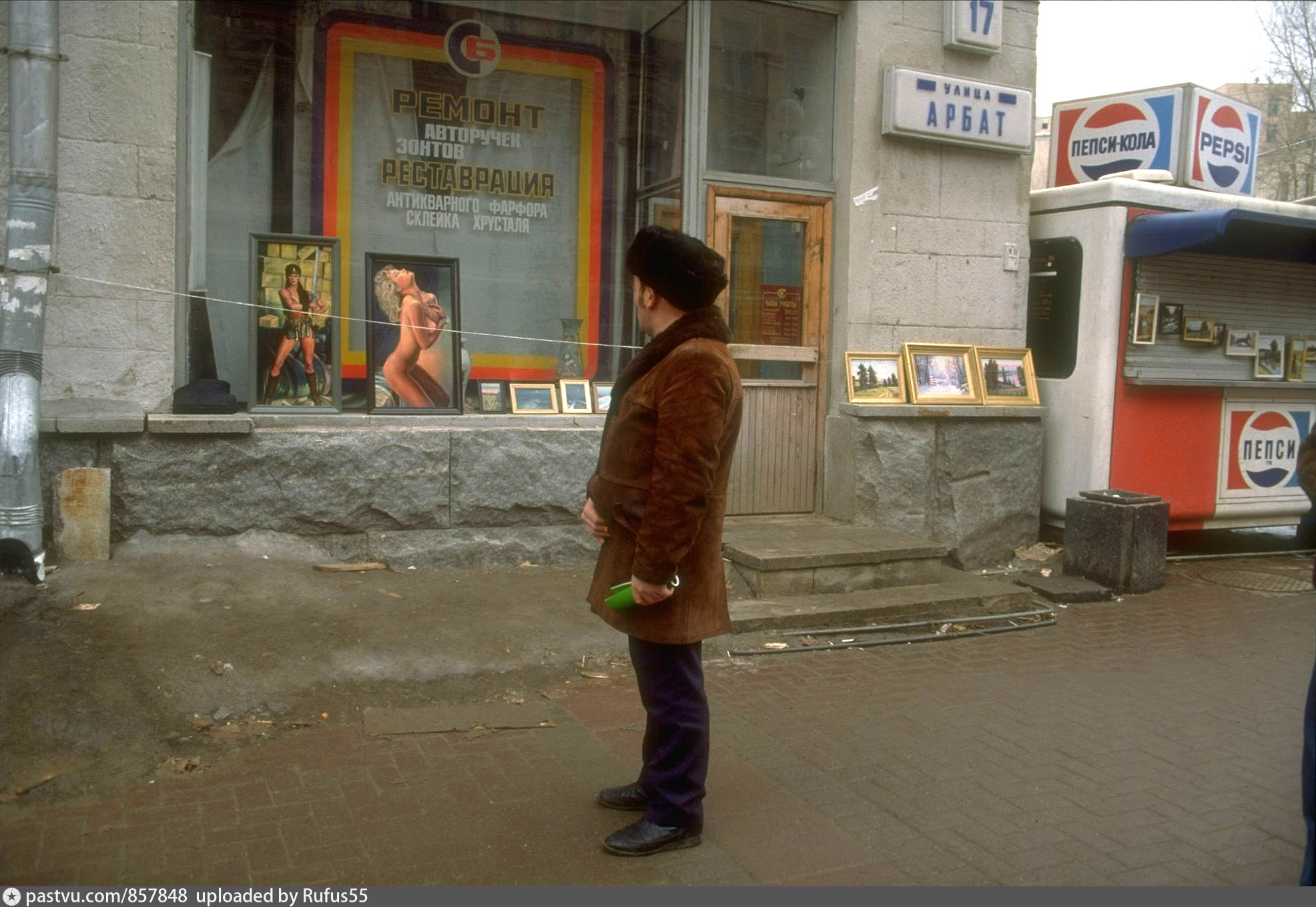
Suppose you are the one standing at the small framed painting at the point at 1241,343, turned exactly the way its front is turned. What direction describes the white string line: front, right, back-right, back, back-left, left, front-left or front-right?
front-right

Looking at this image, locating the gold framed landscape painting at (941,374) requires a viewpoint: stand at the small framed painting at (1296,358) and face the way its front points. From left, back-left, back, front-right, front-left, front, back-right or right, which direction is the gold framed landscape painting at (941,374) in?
front-right

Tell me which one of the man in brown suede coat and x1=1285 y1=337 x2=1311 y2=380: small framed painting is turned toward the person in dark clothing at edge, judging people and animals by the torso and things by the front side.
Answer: the small framed painting

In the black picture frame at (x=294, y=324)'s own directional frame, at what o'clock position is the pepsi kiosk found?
The pepsi kiosk is roughly at 9 o'clock from the black picture frame.

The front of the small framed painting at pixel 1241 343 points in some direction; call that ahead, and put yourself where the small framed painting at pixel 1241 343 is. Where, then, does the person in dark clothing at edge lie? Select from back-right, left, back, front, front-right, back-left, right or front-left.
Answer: front

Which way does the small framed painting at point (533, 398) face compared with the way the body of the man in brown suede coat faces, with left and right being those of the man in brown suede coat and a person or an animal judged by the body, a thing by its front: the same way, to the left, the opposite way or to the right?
to the left

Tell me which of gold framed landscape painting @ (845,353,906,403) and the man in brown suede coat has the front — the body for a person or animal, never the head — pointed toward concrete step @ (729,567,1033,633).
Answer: the gold framed landscape painting

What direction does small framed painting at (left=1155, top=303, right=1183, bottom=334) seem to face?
toward the camera

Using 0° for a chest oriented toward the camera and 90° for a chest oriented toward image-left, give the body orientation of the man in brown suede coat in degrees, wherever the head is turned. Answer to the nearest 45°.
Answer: approximately 90°

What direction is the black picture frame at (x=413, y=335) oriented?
toward the camera

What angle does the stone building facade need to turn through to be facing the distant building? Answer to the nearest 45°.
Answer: approximately 135° to its left

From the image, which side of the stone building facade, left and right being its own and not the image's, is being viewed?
front

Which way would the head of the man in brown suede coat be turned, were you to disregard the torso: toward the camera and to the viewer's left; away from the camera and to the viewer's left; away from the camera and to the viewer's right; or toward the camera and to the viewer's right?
away from the camera and to the viewer's left
